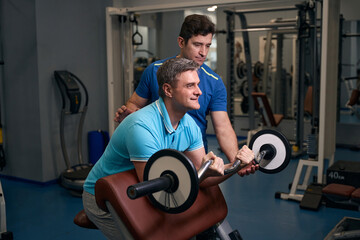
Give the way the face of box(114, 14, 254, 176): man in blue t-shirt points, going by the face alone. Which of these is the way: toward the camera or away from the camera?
toward the camera

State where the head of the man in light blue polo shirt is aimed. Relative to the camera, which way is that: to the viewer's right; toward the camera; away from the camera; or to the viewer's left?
to the viewer's right

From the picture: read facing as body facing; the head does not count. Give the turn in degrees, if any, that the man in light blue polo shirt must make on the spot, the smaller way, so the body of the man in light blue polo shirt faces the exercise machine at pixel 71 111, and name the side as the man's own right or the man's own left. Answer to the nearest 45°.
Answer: approximately 135° to the man's own left

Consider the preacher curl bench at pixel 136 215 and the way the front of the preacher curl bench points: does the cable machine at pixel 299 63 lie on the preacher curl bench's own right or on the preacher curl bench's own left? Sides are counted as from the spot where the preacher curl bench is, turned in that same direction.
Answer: on the preacher curl bench's own left

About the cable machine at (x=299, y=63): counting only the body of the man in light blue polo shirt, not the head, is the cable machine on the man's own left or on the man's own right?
on the man's own left

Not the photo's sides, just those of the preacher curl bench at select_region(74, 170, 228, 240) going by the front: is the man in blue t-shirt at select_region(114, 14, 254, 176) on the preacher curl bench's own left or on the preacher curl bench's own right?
on the preacher curl bench's own left
